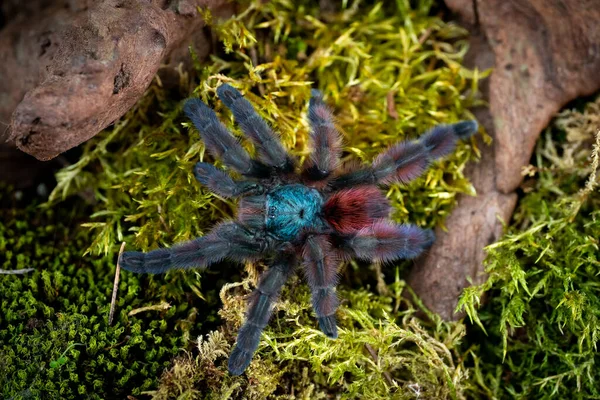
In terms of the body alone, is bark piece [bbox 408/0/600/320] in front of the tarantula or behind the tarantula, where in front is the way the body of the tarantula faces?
behind

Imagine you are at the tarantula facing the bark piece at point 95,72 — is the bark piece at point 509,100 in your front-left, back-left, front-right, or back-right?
back-right

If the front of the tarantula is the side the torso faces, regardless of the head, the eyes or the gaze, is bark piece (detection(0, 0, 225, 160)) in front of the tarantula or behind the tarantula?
in front

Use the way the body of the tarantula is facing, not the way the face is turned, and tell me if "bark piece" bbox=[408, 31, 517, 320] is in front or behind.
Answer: behind

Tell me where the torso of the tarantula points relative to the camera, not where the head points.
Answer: to the viewer's left
